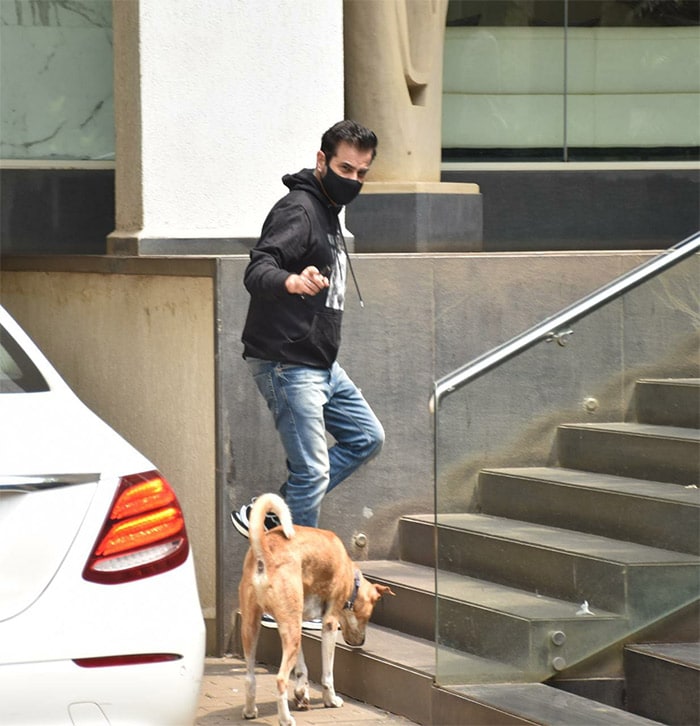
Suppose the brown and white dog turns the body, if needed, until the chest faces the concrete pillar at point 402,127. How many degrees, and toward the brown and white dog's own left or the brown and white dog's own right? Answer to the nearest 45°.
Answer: approximately 45° to the brown and white dog's own left

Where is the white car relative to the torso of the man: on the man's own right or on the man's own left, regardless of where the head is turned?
on the man's own right

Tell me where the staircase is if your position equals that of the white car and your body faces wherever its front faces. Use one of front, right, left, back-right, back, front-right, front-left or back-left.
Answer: front-right

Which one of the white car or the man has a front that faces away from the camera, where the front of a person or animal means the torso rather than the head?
the white car

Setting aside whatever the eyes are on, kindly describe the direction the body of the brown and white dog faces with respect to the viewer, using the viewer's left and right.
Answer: facing away from the viewer and to the right of the viewer

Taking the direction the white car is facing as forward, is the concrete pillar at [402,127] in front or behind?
in front

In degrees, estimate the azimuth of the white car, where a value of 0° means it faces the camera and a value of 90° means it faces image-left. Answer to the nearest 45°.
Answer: approximately 180°

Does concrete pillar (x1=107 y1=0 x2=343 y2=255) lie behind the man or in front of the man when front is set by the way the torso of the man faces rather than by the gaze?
behind

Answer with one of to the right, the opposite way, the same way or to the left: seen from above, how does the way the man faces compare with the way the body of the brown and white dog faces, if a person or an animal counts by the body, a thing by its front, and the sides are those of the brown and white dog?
to the right

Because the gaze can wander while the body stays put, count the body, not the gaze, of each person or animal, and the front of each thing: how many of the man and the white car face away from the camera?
1
